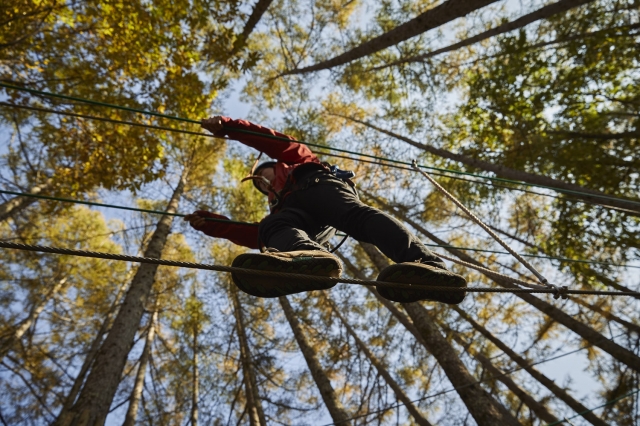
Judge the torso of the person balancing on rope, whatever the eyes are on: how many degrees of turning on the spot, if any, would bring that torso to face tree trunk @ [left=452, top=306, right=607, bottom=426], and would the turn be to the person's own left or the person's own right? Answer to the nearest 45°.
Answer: approximately 135° to the person's own right

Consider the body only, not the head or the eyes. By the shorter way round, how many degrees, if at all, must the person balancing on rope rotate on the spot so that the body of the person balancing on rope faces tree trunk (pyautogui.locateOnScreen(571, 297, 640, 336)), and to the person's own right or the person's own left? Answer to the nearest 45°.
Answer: approximately 135° to the person's own right

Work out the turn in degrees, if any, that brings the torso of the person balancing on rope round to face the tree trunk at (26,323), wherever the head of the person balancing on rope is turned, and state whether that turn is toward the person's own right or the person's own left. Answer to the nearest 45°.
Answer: approximately 45° to the person's own right

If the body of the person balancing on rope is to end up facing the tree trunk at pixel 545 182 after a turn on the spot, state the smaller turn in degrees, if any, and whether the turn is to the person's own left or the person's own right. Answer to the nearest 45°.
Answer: approximately 135° to the person's own right

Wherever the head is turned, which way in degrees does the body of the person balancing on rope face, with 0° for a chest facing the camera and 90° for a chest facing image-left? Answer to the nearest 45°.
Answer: approximately 90°
